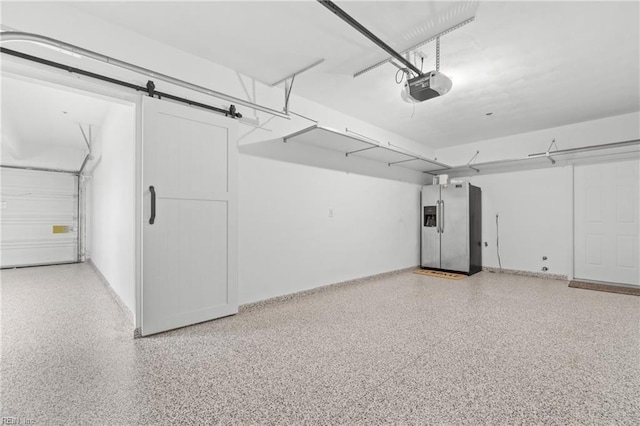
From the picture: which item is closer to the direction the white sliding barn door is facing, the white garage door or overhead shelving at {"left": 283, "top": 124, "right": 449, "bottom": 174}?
the overhead shelving

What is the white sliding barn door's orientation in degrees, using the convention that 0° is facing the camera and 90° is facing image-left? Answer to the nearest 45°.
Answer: approximately 315°

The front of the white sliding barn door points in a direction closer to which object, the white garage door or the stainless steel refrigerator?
the stainless steel refrigerator

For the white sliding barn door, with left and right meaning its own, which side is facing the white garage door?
back

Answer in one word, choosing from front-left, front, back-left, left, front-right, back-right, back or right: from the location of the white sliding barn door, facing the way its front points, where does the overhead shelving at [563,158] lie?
front-left

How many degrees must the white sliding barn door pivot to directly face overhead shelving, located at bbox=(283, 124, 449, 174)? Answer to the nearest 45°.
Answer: approximately 45° to its left
